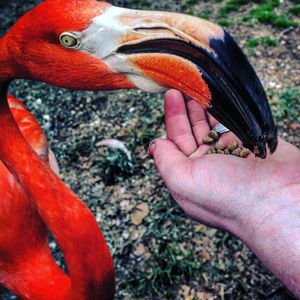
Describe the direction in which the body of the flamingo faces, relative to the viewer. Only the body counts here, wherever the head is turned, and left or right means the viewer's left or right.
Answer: facing to the right of the viewer
